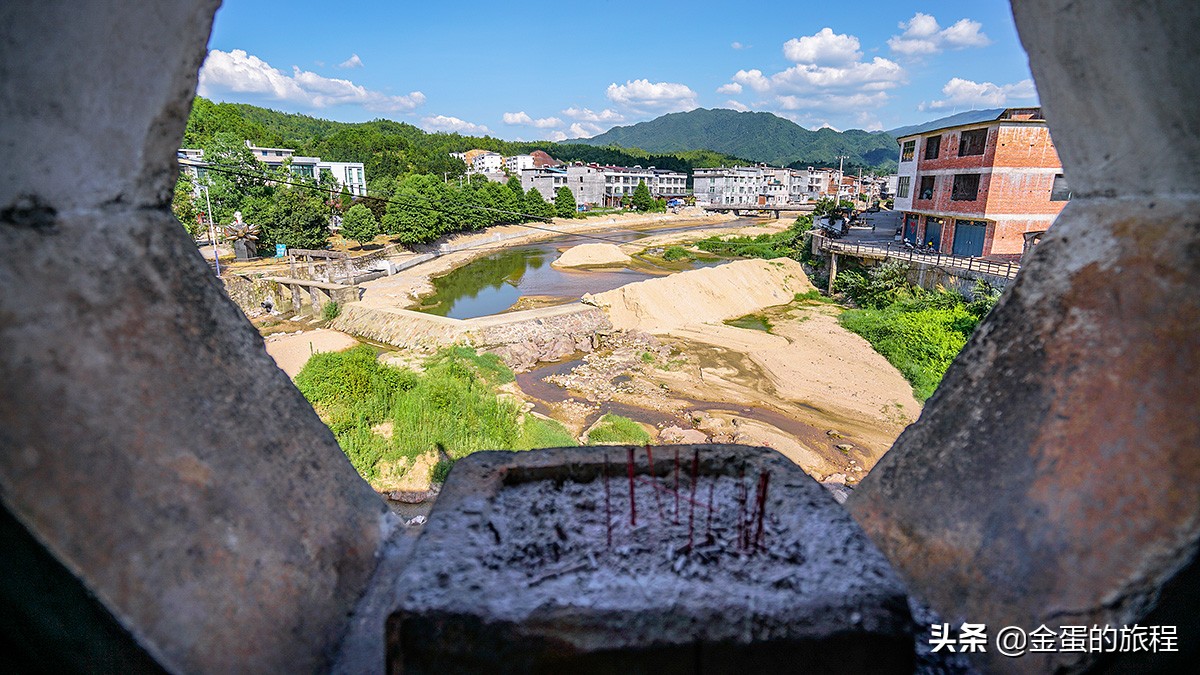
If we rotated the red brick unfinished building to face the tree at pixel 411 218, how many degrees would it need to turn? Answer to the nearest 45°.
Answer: approximately 45° to its right

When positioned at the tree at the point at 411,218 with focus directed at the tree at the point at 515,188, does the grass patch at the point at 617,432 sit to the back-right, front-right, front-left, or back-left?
back-right

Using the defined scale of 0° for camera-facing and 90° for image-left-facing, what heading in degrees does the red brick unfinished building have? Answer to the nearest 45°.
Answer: approximately 45°

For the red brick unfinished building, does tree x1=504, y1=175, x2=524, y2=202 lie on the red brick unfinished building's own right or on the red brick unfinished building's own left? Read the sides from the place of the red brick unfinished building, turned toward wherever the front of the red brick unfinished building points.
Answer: on the red brick unfinished building's own right

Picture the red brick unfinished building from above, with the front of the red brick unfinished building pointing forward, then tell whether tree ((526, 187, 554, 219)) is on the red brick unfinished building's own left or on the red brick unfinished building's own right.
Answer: on the red brick unfinished building's own right

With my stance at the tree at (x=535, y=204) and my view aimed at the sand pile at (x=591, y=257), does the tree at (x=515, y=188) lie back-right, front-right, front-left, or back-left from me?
back-right

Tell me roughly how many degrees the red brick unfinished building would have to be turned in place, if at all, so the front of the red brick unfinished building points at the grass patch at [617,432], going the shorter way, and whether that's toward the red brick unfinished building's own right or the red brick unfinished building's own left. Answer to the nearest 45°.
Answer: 0° — it already faces it
